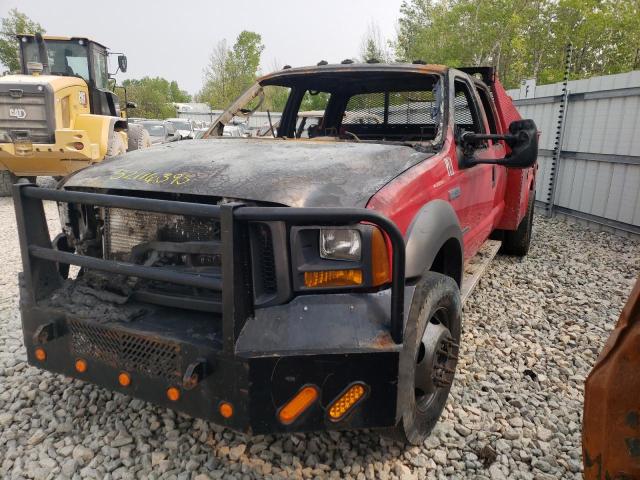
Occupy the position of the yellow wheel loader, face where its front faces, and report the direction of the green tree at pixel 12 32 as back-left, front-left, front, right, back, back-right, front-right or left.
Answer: front-left

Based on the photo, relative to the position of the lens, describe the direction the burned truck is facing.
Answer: facing the viewer and to the left of the viewer

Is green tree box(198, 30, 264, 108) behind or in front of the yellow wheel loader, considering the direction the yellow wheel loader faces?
in front

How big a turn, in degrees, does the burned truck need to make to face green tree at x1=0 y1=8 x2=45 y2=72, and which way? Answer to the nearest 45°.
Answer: approximately 90° to its right

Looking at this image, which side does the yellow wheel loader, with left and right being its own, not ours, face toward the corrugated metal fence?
right

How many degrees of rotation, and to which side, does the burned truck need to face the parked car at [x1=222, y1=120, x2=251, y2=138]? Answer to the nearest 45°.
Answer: approximately 135° to its right

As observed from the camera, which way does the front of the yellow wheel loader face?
facing away from the viewer and to the right of the viewer

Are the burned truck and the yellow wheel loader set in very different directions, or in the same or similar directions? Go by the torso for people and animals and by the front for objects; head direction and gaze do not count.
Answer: very different directions

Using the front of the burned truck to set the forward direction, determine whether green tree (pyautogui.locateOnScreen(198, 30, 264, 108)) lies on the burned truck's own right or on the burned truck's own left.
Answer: on the burned truck's own right
